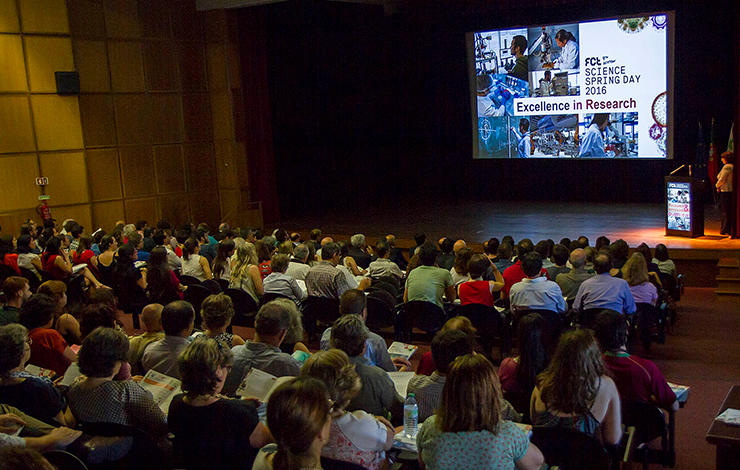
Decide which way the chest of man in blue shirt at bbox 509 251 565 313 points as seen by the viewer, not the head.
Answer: away from the camera

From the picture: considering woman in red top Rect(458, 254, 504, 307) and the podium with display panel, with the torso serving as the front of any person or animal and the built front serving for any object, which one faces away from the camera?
the woman in red top

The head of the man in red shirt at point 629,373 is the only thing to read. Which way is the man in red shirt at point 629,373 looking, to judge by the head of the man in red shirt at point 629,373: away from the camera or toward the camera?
away from the camera

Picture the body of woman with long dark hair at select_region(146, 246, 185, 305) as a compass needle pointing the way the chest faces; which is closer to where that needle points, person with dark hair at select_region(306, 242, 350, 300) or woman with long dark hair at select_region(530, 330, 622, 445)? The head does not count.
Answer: the person with dark hair

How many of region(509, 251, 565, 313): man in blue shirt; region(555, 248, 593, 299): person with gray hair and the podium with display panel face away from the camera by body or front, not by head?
2

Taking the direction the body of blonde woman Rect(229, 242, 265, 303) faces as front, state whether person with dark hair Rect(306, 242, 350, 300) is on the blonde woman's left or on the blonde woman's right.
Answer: on the blonde woman's right

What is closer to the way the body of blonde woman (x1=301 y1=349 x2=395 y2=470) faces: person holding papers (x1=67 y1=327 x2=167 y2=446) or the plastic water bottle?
the plastic water bottle

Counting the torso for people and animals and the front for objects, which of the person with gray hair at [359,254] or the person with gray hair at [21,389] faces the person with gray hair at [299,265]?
the person with gray hair at [21,389]

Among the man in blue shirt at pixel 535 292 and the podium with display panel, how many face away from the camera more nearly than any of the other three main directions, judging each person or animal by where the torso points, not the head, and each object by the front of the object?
1

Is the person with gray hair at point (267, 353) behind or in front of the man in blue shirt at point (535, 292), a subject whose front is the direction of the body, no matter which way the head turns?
behind

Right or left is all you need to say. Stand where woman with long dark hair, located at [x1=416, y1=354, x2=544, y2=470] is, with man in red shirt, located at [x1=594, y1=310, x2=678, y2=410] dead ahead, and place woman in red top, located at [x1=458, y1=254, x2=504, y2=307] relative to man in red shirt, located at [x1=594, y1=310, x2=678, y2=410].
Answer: left

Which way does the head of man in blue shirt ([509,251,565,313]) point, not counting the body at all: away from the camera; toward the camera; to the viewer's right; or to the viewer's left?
away from the camera

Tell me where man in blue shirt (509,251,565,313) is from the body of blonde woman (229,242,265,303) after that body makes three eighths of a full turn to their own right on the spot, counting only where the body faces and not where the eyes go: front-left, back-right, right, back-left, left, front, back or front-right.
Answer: front-left

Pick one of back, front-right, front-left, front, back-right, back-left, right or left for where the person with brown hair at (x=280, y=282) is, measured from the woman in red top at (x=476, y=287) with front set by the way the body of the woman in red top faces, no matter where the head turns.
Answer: left

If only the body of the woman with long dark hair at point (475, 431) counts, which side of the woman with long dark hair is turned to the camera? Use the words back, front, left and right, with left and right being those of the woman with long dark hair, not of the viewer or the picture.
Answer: back

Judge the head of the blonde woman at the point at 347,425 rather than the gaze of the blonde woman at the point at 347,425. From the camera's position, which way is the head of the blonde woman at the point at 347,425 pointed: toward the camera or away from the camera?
away from the camera

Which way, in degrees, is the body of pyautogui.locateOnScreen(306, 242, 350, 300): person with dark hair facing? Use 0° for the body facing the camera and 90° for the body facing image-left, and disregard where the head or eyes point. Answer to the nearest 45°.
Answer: approximately 225°

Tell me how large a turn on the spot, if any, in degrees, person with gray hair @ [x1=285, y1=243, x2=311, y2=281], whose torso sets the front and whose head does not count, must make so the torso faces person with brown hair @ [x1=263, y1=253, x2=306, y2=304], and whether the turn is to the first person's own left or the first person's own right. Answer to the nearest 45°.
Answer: approximately 180°

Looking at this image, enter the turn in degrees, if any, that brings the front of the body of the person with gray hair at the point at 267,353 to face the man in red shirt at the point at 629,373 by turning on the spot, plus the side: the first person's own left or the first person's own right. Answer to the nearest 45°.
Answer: approximately 45° to the first person's own right

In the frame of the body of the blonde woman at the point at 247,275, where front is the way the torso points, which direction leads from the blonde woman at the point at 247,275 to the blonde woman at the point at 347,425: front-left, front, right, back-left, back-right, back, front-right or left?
back-right
